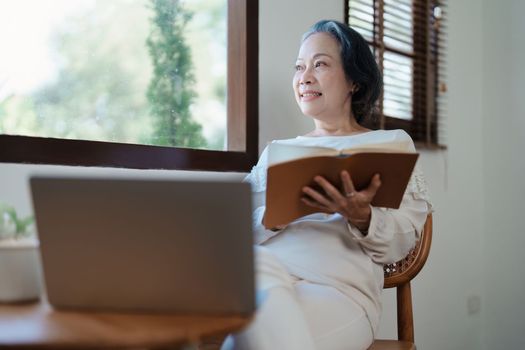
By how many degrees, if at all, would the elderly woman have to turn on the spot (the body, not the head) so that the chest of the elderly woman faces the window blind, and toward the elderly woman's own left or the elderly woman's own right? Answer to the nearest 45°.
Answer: approximately 135° to the elderly woman's own right

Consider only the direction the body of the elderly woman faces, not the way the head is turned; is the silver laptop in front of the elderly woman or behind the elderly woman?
in front

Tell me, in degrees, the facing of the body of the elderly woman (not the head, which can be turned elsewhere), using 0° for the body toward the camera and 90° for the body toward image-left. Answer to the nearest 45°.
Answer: approximately 45°

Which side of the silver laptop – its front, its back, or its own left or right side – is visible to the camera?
back

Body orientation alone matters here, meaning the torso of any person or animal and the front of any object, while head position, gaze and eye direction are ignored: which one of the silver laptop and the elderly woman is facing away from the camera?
the silver laptop

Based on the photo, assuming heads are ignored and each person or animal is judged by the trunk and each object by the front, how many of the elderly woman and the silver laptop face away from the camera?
1

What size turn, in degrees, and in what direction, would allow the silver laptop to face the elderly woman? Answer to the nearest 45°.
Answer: approximately 45° to its right

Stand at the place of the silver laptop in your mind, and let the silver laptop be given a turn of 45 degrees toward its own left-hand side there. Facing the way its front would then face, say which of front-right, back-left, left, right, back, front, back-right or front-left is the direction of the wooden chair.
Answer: right

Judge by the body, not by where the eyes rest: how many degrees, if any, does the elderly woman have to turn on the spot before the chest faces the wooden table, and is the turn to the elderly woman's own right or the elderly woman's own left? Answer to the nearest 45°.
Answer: approximately 45° to the elderly woman's own left
